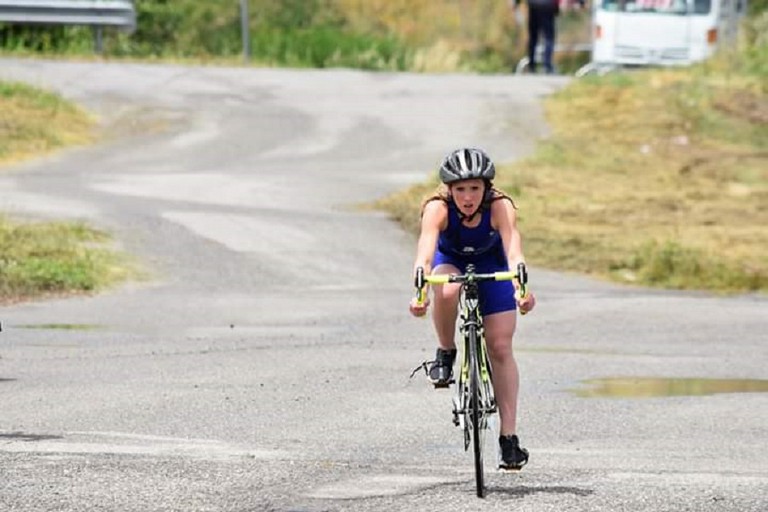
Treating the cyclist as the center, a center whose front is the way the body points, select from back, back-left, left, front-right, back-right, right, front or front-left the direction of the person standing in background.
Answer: back

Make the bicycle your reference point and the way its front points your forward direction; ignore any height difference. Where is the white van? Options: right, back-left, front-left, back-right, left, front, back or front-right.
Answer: back

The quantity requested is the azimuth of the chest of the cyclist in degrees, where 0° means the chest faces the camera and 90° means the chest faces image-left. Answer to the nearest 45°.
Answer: approximately 0°

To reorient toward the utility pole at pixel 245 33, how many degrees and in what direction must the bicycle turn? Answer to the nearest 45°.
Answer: approximately 180°

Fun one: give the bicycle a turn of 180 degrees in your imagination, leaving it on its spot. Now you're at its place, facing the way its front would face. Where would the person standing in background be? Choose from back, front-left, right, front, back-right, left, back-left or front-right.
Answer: front

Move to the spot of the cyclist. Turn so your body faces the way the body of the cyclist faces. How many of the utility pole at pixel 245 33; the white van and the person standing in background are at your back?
3

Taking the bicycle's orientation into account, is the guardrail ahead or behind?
behind

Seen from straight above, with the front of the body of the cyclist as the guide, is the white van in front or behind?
behind
